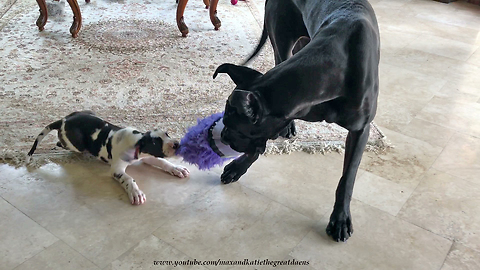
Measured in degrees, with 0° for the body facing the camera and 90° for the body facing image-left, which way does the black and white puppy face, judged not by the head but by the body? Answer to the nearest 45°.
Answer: approximately 315°

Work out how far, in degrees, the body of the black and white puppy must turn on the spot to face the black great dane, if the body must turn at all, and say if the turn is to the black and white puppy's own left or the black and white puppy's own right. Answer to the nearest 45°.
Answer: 0° — it already faces it
